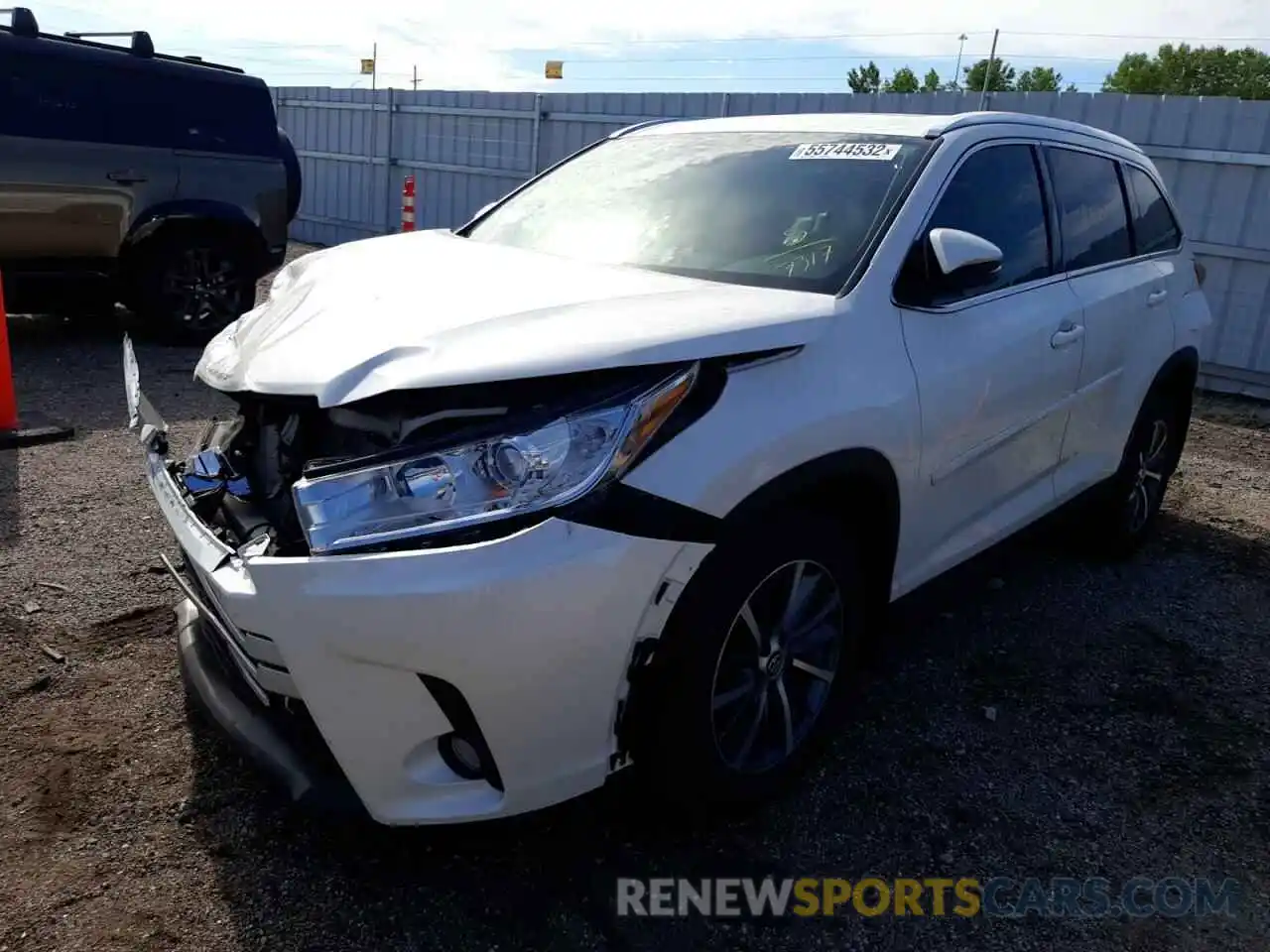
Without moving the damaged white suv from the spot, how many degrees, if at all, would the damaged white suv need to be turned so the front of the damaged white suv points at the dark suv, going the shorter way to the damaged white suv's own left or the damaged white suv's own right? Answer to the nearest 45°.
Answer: approximately 90° to the damaged white suv's own right

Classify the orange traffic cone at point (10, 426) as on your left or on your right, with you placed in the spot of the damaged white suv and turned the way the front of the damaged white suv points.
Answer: on your right

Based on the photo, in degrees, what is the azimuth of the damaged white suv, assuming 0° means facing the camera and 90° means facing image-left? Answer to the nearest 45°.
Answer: approximately 45°
